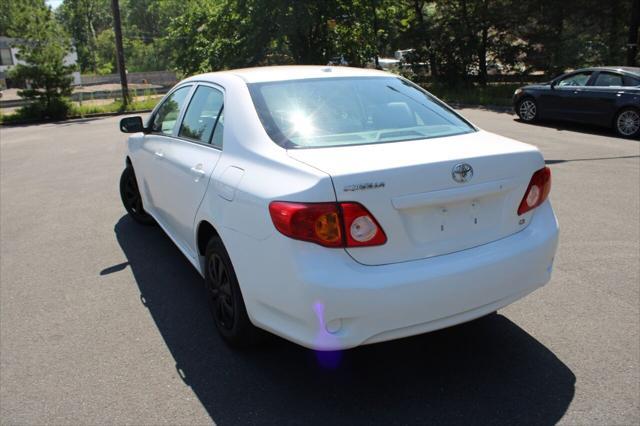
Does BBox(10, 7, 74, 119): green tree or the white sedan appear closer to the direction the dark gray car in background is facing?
the green tree

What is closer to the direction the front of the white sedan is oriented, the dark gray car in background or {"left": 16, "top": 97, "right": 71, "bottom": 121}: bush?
the bush

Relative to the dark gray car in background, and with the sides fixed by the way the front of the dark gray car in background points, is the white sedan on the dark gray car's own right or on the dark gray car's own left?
on the dark gray car's own left

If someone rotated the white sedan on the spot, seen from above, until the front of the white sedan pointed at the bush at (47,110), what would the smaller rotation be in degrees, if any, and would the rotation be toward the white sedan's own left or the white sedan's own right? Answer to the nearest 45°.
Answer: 0° — it already faces it

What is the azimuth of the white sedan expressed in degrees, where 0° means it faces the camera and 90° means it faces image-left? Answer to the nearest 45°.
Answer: approximately 135°

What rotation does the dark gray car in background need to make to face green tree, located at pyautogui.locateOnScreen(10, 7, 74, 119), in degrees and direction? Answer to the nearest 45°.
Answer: approximately 45° to its left

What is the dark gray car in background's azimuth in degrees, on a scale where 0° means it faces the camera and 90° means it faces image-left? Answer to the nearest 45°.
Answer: approximately 135°

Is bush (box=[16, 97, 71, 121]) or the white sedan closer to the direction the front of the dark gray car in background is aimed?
the bush
